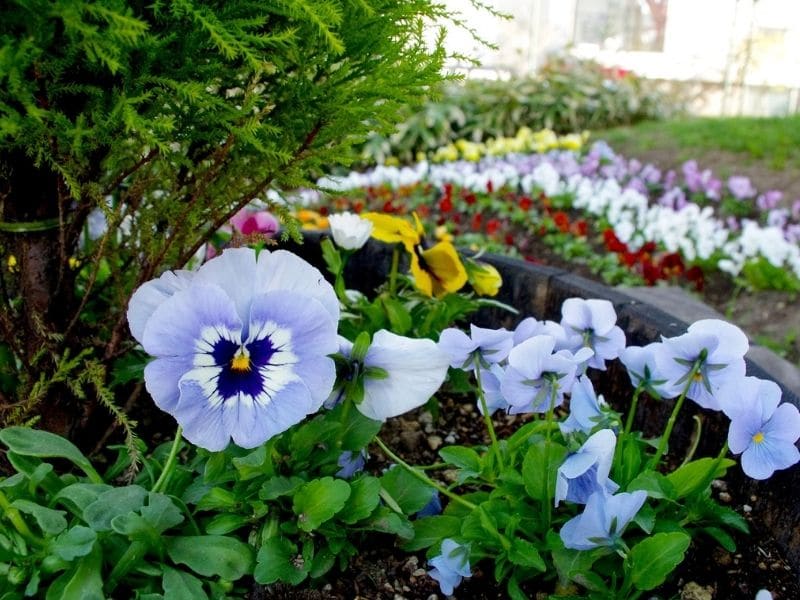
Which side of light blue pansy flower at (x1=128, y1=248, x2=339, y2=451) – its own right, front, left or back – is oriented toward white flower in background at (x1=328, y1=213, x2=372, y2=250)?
back

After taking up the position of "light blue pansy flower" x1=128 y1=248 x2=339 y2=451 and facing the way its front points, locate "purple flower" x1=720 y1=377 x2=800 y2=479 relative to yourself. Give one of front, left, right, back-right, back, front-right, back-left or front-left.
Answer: left

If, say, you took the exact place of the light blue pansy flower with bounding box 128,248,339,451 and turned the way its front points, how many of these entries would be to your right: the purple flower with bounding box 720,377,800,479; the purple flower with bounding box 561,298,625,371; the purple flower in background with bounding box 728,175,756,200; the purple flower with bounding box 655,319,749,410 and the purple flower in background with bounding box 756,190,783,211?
0

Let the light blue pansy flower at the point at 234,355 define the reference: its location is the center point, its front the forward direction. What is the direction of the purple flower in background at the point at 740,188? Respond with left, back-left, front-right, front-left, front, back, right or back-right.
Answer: back-left

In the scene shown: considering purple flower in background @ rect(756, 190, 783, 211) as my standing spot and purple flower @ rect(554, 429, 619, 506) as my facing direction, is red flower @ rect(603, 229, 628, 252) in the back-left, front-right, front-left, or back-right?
front-right

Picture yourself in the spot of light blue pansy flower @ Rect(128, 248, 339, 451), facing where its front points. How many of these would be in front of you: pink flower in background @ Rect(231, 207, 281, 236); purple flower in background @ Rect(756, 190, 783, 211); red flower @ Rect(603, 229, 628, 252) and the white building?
0

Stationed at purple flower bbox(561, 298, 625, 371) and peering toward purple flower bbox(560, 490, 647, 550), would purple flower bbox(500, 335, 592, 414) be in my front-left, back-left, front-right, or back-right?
front-right

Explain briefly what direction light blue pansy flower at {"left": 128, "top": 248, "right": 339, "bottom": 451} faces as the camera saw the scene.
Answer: facing the viewer

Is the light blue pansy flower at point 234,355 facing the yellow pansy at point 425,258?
no

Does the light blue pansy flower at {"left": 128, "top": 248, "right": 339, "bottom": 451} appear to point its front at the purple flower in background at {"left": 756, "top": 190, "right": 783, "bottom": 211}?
no

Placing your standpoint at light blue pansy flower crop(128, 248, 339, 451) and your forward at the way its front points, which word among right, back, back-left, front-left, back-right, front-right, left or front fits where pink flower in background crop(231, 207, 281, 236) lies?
back

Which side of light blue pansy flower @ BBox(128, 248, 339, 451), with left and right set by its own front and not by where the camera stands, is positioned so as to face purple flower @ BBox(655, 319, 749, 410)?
left

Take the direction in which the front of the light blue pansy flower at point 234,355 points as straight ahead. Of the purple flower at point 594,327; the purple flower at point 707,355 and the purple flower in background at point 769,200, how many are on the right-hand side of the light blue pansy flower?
0

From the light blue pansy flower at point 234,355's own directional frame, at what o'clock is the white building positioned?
The white building is roughly at 7 o'clock from the light blue pansy flower.

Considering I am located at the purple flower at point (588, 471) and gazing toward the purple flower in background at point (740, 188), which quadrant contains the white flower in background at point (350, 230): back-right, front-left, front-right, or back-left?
front-left

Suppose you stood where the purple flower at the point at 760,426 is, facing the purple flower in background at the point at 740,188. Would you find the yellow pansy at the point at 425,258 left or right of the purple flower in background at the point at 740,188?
left
